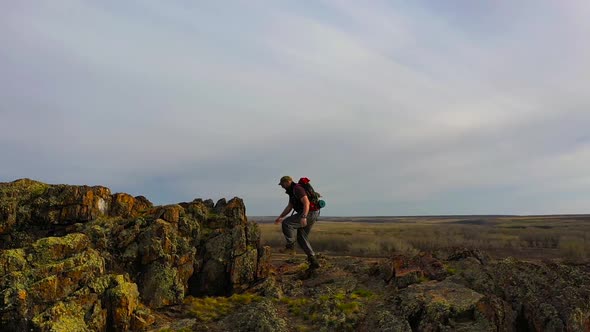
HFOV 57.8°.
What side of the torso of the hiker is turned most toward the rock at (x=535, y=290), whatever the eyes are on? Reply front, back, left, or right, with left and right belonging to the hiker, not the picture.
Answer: back

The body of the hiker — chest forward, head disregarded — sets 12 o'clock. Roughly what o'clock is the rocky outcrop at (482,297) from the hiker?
The rocky outcrop is roughly at 7 o'clock from the hiker.

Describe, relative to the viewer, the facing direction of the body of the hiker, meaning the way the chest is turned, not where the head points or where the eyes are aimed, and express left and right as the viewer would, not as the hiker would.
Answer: facing to the left of the viewer

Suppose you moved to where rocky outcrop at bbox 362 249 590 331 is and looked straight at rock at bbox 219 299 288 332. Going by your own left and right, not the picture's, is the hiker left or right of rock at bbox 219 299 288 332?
right

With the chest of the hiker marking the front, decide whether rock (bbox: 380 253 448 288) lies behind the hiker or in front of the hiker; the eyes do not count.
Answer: behind

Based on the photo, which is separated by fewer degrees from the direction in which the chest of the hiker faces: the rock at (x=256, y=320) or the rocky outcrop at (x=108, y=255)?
the rocky outcrop

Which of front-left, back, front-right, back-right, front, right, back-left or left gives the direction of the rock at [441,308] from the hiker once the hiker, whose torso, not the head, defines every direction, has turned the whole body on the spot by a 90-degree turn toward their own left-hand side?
front-left
